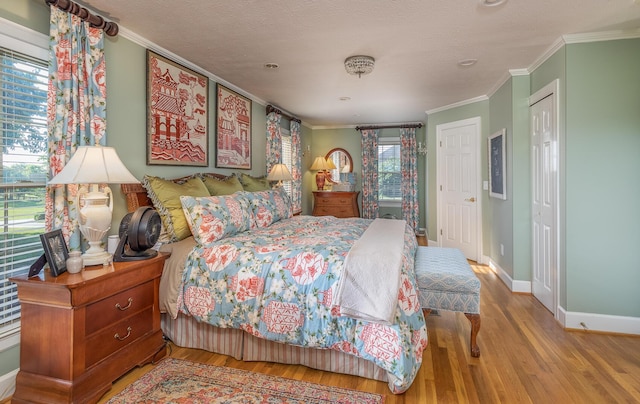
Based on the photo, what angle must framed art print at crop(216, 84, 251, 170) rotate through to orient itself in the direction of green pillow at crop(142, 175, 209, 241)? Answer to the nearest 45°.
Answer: approximately 45° to its right

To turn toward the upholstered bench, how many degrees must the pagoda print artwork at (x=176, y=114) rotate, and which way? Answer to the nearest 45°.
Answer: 0° — it already faces it

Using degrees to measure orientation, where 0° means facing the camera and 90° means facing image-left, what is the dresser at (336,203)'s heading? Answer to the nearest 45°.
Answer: approximately 0°

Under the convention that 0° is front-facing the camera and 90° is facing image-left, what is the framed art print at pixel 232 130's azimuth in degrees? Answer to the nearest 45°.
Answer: approximately 315°

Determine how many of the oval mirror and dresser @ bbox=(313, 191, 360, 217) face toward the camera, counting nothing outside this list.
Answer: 2

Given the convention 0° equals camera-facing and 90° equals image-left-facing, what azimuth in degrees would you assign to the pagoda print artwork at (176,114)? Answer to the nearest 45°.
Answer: approximately 315°

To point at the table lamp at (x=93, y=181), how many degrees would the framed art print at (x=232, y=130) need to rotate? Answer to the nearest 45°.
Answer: approximately 45° to its right
